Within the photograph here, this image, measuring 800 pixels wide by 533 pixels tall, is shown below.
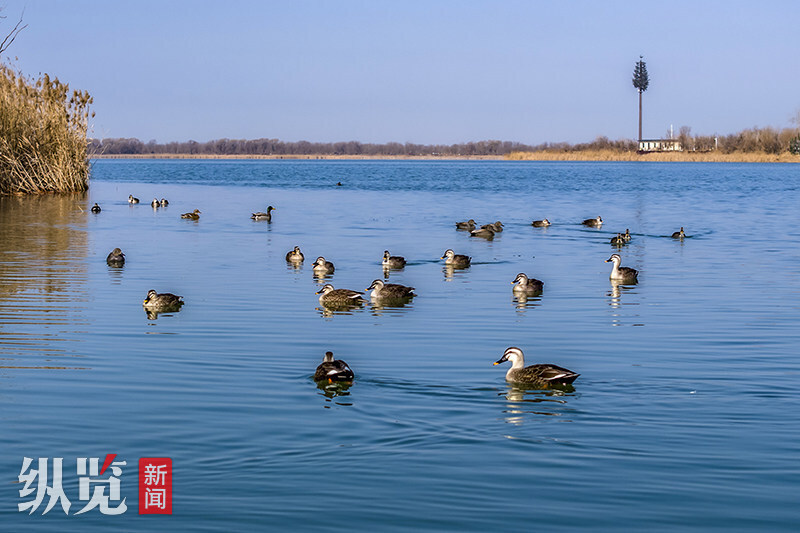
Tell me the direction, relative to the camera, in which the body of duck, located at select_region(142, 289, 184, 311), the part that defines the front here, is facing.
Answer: to the viewer's left

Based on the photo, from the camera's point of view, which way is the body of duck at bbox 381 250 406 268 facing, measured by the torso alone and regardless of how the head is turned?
to the viewer's left

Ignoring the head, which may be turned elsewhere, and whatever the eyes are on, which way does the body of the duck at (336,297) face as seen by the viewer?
to the viewer's left

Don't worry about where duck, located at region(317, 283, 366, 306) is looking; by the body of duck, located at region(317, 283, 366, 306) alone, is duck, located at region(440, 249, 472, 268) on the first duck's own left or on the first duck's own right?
on the first duck's own right

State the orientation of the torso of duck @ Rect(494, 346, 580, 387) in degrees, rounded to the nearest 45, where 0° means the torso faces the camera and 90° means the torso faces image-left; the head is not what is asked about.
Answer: approximately 90°

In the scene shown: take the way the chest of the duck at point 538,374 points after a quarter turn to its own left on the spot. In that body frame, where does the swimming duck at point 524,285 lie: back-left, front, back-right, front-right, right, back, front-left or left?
back

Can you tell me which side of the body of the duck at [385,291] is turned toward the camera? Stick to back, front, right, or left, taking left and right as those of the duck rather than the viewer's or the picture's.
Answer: left

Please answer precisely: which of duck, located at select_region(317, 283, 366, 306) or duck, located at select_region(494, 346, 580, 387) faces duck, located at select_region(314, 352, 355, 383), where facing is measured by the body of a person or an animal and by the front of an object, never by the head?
duck, located at select_region(494, 346, 580, 387)

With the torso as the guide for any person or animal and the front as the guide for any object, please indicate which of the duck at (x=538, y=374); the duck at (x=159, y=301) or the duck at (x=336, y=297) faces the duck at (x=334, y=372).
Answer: the duck at (x=538, y=374)

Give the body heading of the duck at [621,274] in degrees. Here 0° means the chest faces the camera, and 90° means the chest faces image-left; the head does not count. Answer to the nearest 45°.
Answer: approximately 90°

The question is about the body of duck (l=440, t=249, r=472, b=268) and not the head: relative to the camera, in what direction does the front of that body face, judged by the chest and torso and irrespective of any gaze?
to the viewer's left

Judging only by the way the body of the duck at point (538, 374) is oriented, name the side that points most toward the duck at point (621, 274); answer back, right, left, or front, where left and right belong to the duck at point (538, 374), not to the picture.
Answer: right
